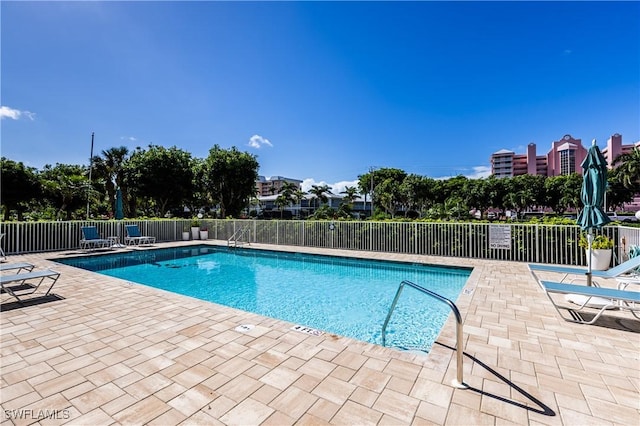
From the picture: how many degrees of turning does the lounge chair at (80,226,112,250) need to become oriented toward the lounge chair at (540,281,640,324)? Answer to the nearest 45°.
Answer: approximately 45° to its right

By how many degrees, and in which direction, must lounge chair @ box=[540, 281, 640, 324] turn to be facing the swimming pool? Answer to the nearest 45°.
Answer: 0° — it already faces it

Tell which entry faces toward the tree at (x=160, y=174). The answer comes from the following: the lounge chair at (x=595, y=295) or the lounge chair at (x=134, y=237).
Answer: the lounge chair at (x=595, y=295)

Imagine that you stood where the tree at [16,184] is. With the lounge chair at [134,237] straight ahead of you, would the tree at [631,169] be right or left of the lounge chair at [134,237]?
left

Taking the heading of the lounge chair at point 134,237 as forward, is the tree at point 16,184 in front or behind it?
behind

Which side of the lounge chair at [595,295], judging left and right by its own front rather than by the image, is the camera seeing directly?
left

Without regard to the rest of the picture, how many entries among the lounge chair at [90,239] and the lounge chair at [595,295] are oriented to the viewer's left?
1

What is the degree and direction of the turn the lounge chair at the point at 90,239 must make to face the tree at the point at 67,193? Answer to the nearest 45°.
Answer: approximately 135° to its left

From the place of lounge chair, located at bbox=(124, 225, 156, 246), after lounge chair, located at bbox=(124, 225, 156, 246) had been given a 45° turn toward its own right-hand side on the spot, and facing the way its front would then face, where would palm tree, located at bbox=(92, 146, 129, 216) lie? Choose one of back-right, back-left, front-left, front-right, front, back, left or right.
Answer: back

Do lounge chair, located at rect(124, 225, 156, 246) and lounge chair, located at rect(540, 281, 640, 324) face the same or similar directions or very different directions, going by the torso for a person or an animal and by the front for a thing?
very different directions

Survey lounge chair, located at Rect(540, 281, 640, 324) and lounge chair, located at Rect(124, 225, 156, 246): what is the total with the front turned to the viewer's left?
1

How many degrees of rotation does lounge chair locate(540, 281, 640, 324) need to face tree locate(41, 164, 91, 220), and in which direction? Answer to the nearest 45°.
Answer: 0° — it already faces it
